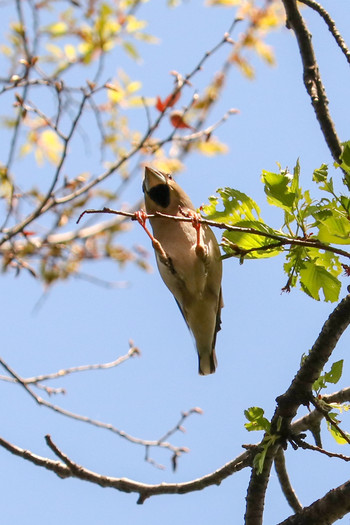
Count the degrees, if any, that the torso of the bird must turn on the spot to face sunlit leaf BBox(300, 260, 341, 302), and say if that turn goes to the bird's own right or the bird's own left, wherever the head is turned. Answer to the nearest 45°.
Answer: approximately 45° to the bird's own left

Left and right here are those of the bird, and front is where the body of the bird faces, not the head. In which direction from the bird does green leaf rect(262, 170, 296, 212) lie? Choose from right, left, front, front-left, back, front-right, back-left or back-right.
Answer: front-left

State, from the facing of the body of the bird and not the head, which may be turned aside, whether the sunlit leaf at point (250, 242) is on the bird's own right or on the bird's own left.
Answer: on the bird's own left

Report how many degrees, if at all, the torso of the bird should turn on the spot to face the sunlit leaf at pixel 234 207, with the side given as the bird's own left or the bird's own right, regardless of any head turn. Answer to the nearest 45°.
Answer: approximately 45° to the bird's own left

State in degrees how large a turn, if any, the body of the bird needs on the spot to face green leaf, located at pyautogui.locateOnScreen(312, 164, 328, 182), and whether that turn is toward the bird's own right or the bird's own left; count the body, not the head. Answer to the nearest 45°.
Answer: approximately 45° to the bird's own left

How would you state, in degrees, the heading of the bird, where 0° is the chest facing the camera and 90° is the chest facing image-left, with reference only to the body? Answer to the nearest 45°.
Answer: approximately 45°
